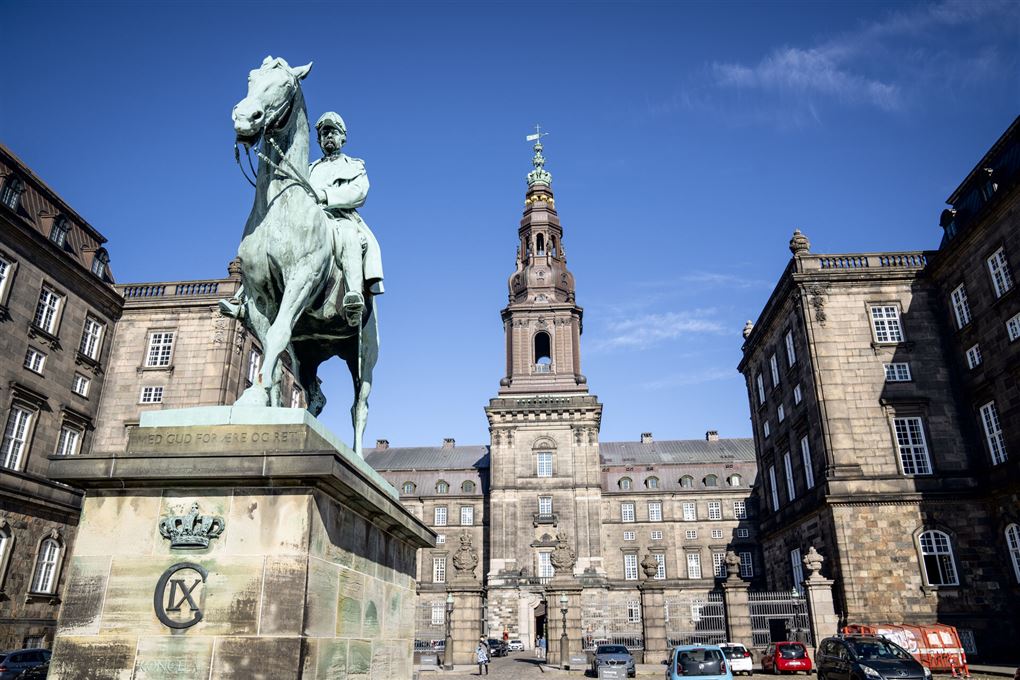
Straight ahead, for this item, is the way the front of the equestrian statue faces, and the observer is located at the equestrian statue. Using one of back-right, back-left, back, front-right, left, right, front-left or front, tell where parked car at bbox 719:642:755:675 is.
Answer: back

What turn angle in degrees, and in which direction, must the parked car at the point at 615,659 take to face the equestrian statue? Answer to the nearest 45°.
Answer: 0° — it already faces it

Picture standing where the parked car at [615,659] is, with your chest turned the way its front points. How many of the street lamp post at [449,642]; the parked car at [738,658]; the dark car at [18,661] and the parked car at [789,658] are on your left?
2

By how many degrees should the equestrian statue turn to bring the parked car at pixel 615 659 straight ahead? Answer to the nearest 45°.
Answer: approximately 180°

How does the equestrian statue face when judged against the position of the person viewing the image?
facing the viewer and to the left of the viewer

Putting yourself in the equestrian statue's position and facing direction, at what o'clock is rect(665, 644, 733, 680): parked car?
The parked car is roughly at 6 o'clock from the equestrian statue.

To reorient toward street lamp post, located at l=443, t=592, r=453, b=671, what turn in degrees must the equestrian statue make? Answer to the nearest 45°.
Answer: approximately 135° to its right

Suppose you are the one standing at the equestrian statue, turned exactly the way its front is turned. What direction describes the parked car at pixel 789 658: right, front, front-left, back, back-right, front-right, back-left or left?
back

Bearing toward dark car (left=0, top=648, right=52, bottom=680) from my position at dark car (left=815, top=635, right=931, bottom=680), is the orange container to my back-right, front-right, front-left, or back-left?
back-right

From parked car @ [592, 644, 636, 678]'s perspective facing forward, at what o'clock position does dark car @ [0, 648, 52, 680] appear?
The dark car is roughly at 2 o'clock from the parked car.

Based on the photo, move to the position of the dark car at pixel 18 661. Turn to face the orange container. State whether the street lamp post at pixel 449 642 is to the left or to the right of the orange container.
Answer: left
